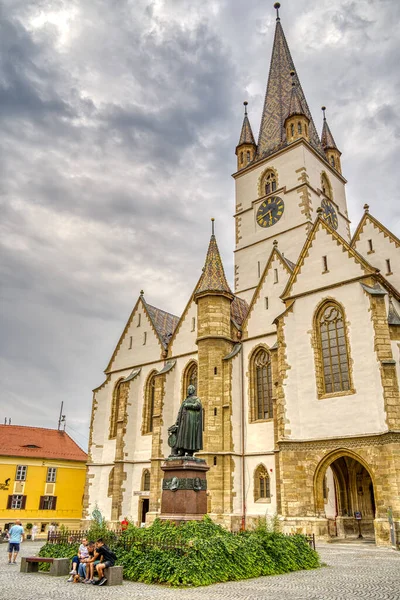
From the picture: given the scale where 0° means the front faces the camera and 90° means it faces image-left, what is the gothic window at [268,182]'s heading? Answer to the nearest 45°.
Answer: approximately 45°

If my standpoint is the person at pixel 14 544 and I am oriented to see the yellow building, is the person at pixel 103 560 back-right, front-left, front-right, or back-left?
back-right

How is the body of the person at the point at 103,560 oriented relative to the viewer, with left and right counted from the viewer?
facing to the left of the viewer
